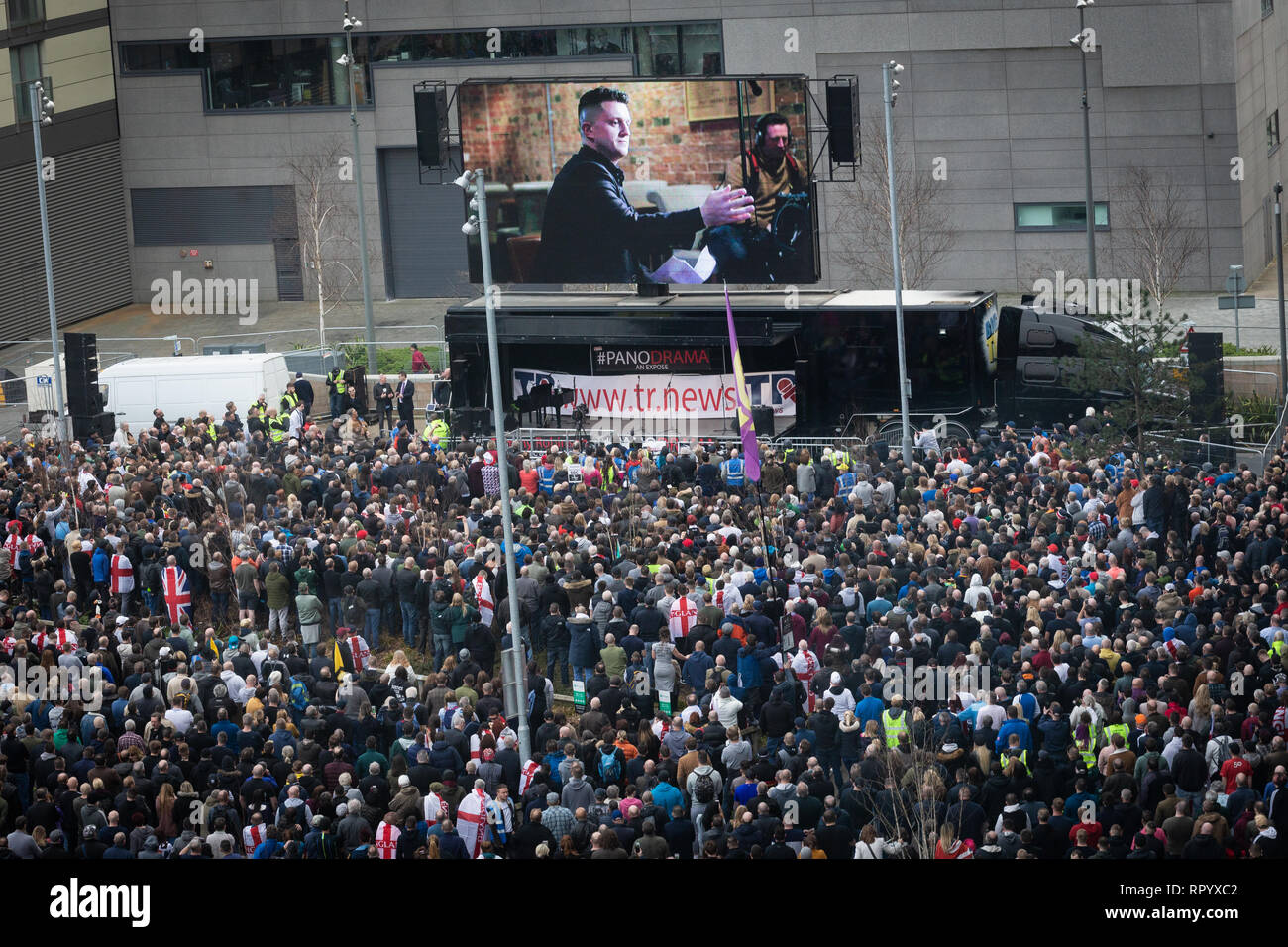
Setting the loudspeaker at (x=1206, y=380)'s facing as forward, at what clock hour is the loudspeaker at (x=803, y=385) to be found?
the loudspeaker at (x=803, y=385) is roughly at 3 o'clock from the loudspeaker at (x=1206, y=380).

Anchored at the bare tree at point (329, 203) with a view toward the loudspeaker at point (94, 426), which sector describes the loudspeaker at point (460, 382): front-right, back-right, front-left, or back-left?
front-left

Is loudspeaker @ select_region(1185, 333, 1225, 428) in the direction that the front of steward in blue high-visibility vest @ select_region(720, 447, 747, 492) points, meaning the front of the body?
no

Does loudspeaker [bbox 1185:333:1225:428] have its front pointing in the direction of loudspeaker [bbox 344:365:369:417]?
no

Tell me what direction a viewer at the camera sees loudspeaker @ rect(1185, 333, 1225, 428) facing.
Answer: facing the viewer

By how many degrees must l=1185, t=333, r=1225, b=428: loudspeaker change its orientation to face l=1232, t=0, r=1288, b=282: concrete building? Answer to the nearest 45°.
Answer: approximately 180°

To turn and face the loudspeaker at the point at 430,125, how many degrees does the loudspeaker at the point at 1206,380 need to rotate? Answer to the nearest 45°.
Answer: approximately 90° to its right

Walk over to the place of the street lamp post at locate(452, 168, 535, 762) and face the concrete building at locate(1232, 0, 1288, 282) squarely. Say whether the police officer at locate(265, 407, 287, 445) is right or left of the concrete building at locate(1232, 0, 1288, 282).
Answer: left

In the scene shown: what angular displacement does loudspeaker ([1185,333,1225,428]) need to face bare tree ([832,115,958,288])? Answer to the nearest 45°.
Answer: approximately 135° to its right

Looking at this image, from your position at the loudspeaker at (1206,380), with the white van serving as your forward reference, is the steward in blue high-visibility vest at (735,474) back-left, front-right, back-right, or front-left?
front-left

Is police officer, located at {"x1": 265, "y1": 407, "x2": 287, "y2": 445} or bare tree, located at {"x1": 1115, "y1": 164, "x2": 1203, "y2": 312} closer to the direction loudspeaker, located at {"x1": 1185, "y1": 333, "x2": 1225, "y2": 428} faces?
the police officer
